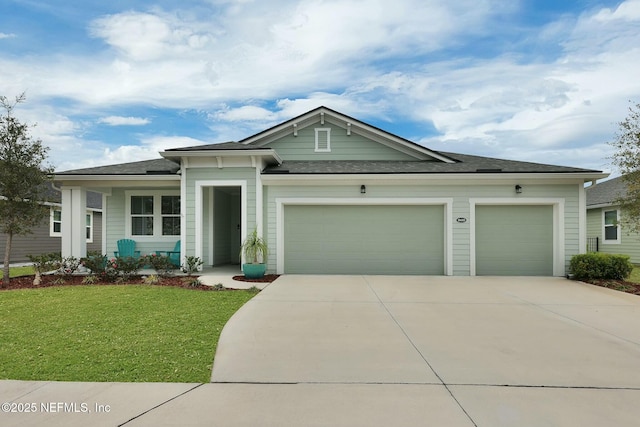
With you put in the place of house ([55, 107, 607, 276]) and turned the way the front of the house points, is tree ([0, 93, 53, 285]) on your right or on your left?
on your right

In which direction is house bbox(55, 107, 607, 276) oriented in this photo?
toward the camera

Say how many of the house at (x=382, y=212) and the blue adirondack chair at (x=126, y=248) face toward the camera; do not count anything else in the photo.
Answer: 2

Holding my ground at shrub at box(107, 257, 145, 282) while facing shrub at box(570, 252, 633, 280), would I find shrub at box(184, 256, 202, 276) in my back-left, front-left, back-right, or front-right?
front-left

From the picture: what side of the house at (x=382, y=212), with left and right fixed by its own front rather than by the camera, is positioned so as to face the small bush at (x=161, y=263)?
right

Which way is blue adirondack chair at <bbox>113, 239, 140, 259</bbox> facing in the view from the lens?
facing the viewer

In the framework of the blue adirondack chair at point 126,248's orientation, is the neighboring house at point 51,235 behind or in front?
behind

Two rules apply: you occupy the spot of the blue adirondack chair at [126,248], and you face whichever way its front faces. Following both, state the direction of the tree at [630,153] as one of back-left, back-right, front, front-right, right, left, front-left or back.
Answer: front-left

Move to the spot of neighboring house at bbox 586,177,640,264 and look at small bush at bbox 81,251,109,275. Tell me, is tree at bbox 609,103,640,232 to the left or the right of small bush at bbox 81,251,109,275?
left

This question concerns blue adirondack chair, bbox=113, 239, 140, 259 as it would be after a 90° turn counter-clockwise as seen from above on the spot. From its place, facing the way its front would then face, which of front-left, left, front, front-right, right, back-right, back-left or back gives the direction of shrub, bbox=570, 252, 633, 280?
front-right
